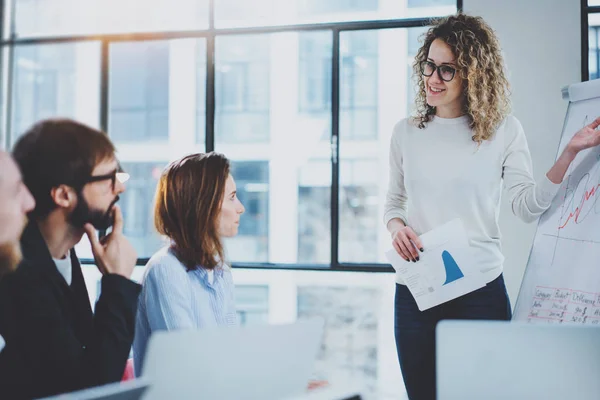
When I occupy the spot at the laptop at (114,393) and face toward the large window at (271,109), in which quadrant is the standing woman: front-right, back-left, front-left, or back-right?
front-right

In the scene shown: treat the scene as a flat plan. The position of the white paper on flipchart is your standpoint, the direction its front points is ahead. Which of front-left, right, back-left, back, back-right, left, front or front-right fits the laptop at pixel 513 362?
front-left

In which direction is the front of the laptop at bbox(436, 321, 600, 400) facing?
away from the camera

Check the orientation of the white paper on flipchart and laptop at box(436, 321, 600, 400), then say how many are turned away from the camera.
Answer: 1

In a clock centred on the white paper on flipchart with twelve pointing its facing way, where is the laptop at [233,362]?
The laptop is roughly at 11 o'clock from the white paper on flipchart.

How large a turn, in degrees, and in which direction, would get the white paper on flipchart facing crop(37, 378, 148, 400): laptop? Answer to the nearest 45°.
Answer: approximately 45° to its left

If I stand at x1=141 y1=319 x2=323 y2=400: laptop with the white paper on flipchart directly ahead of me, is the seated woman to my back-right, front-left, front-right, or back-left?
front-left

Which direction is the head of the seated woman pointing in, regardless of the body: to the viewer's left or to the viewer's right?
to the viewer's right

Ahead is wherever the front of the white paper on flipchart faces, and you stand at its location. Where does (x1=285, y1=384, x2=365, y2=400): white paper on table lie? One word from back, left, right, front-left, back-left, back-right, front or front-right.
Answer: front-left

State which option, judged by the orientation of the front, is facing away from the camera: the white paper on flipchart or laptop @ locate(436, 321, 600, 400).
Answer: the laptop
